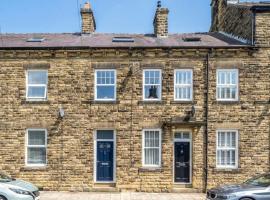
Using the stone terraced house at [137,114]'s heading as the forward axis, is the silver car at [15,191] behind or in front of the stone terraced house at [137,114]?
in front

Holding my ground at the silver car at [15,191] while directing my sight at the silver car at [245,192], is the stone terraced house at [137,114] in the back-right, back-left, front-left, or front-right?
front-left

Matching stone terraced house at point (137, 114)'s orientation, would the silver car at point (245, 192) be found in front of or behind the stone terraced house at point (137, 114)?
in front

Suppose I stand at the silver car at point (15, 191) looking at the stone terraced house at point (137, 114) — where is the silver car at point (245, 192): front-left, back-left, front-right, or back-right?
front-right

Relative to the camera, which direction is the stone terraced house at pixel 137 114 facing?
toward the camera

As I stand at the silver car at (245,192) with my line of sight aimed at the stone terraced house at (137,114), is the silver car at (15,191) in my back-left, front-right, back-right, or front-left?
front-left
